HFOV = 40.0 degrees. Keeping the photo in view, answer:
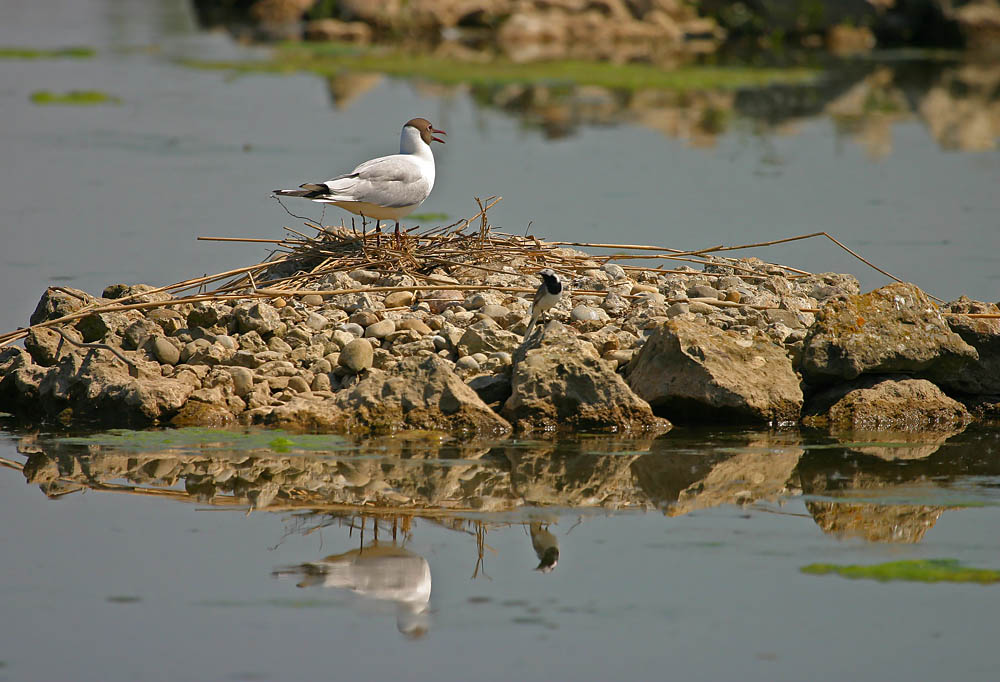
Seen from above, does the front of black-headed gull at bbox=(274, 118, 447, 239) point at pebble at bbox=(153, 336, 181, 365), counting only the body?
no

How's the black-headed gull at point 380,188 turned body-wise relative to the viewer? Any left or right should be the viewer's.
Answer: facing to the right of the viewer

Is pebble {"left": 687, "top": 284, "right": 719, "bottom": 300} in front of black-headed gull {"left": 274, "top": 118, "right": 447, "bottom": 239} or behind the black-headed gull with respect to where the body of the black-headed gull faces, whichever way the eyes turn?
in front

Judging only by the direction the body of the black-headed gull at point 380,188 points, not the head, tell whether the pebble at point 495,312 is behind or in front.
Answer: in front

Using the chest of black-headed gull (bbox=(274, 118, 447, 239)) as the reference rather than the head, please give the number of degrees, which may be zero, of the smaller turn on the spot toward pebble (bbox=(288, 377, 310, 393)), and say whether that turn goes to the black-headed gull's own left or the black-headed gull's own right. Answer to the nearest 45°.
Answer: approximately 90° to the black-headed gull's own right

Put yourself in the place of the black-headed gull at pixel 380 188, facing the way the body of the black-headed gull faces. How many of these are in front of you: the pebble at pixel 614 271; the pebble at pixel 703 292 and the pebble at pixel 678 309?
3

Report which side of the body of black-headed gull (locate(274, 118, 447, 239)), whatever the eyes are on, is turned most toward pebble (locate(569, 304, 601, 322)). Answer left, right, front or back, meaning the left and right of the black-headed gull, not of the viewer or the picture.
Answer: front

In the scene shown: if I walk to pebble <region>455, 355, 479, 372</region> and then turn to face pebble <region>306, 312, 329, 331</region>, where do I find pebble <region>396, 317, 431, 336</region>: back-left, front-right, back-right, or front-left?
front-right

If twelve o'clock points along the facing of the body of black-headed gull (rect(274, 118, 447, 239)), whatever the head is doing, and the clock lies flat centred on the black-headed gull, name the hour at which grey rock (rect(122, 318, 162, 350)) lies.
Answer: The grey rock is roughly at 5 o'clock from the black-headed gull.

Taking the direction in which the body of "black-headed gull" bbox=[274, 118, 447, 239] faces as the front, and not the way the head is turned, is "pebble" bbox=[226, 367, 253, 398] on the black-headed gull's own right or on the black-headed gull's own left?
on the black-headed gull's own right

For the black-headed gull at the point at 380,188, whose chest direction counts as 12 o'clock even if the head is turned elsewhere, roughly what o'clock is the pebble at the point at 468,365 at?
The pebble is roughly at 2 o'clock from the black-headed gull.

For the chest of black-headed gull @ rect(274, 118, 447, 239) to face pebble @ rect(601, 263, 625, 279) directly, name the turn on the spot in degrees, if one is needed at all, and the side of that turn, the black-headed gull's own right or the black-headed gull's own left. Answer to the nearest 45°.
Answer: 0° — it already faces it

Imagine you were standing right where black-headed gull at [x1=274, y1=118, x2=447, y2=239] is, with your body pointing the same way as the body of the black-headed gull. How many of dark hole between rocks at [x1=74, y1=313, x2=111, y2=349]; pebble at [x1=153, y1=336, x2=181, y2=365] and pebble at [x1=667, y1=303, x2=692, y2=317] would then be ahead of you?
1
